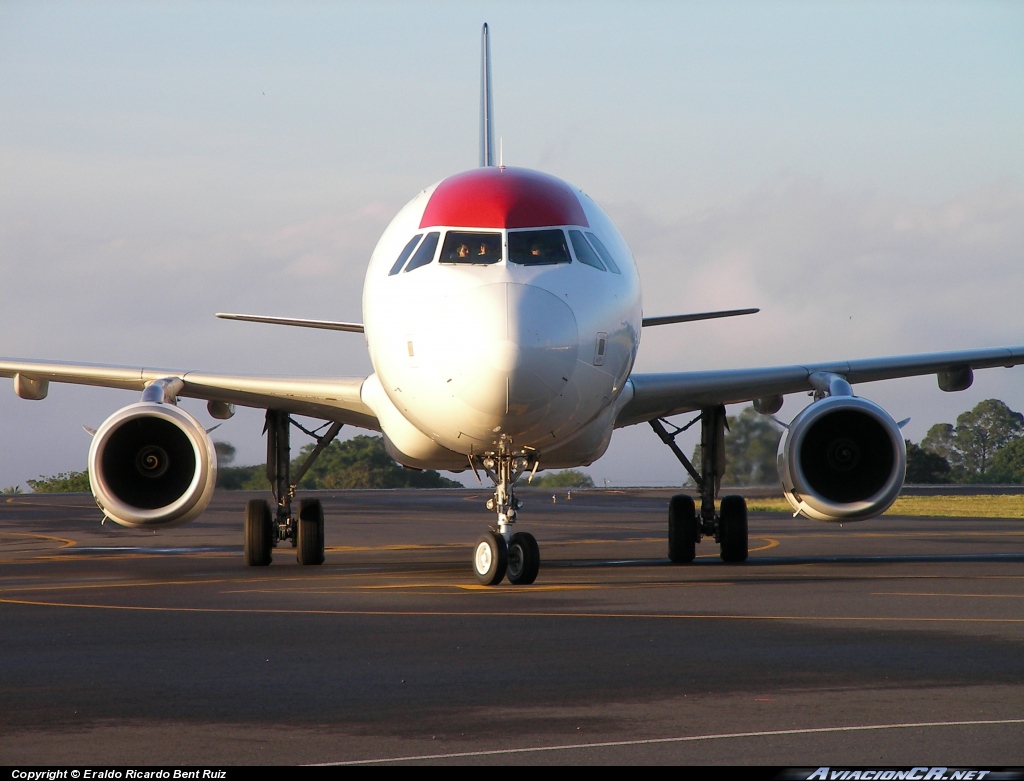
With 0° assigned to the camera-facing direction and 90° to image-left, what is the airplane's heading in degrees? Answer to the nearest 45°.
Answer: approximately 0°
